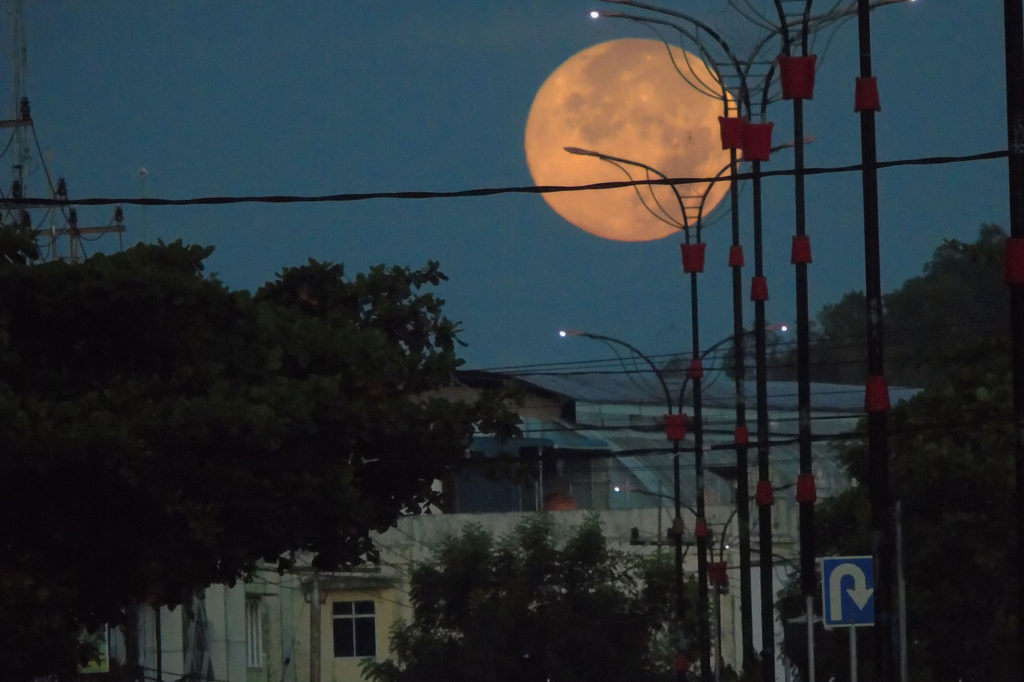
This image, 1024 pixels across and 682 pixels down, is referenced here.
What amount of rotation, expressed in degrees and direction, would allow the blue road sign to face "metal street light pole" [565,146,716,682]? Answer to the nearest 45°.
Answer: approximately 180°

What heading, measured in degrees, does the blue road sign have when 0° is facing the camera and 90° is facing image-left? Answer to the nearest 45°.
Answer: approximately 0°

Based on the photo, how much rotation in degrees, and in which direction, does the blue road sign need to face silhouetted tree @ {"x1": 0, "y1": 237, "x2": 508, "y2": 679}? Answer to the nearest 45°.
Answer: approximately 90° to its right

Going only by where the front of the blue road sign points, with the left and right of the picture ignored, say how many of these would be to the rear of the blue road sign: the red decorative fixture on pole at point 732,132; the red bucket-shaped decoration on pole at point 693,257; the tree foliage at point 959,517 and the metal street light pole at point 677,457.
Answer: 4

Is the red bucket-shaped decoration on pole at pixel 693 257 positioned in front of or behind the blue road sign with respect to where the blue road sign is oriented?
behind

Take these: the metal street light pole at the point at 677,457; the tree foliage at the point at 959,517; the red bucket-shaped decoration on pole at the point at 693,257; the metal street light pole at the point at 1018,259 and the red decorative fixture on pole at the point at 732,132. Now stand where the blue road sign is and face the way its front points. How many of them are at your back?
4

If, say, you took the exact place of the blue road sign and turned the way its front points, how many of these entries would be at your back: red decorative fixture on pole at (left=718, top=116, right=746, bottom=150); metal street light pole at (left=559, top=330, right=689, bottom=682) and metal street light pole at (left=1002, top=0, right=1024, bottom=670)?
2

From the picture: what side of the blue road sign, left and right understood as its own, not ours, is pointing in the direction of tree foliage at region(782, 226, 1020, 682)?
back

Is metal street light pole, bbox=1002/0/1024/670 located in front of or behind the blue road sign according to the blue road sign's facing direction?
in front

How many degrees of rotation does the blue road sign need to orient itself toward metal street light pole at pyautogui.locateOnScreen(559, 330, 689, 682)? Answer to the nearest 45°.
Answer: approximately 180°

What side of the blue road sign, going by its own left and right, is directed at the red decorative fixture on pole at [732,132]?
back
